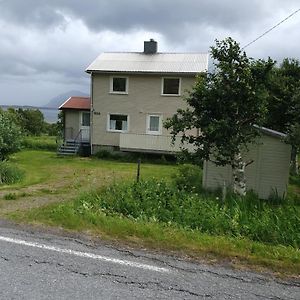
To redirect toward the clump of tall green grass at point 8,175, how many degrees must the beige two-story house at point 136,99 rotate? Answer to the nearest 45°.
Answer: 0° — it already faces it

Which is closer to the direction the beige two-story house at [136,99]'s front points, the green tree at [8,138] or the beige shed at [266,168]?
the beige shed

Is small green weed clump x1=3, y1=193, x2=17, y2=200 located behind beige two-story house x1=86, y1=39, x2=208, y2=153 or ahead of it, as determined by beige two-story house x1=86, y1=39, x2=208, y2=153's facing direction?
ahead

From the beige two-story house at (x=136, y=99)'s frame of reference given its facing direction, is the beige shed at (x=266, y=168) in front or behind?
in front

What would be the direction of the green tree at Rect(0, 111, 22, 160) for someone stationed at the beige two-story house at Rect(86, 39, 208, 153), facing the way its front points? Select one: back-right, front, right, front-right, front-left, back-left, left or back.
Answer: front-right

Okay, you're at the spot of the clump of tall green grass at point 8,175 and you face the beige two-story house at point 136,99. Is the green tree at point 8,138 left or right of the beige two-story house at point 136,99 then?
left

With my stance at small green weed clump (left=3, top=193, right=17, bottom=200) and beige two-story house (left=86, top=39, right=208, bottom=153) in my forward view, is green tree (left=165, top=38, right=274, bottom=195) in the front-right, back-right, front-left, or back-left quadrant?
front-right

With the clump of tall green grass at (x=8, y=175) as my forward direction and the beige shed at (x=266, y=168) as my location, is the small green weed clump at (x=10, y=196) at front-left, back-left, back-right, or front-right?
front-left

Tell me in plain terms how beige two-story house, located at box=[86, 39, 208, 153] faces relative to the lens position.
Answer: facing the viewer

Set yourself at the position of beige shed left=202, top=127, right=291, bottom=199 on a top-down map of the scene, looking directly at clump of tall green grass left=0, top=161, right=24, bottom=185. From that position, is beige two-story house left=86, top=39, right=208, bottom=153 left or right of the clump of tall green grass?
right

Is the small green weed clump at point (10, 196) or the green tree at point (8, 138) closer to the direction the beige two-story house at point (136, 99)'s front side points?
the small green weed clump

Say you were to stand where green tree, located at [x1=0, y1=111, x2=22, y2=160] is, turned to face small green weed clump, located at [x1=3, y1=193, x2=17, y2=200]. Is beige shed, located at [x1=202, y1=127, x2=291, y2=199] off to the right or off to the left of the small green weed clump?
left
